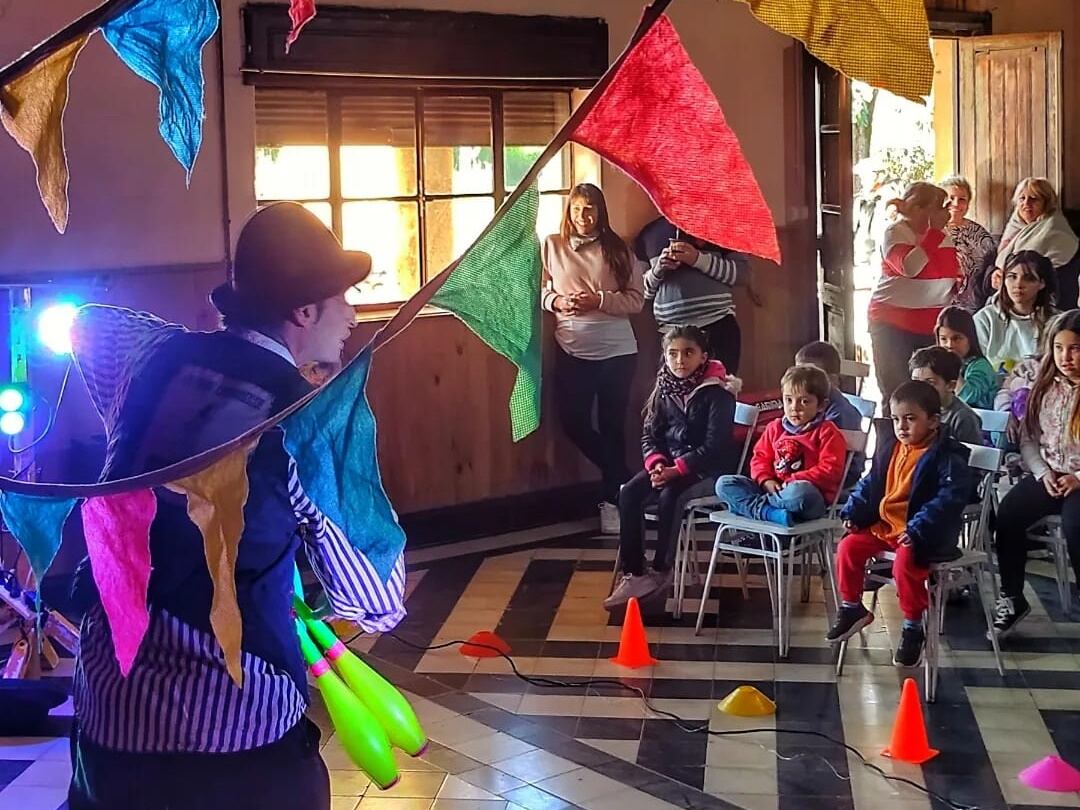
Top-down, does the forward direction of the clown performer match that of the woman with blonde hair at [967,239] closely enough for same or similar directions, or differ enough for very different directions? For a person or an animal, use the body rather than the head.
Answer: very different directions

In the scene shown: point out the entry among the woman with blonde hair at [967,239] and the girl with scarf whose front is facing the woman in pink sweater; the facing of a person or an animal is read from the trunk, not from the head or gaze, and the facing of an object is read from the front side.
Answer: the woman with blonde hair

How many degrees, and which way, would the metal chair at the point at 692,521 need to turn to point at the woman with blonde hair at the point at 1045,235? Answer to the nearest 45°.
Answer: approximately 180°

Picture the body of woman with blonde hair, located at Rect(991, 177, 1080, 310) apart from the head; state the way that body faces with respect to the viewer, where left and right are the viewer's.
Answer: facing the viewer and to the left of the viewer

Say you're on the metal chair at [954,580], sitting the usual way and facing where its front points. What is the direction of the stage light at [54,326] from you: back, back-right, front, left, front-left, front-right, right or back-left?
front-right

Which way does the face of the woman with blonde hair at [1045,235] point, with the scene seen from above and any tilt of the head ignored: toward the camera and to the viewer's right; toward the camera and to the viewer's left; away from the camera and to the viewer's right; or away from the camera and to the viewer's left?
toward the camera and to the viewer's left

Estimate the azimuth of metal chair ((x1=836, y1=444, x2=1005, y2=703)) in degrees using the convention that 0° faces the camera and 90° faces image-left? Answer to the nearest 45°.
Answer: approximately 45°

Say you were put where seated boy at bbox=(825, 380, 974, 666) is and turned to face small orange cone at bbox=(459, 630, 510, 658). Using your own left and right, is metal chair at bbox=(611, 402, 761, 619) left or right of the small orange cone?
right
